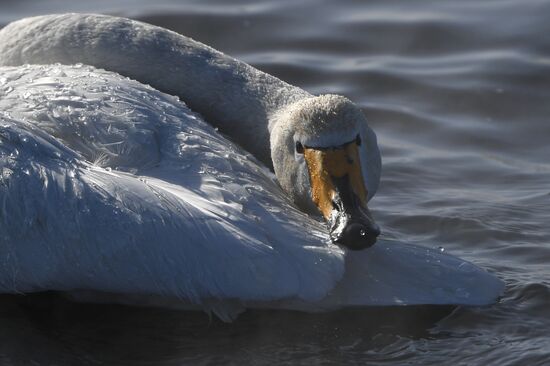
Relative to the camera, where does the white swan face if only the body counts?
to the viewer's left
